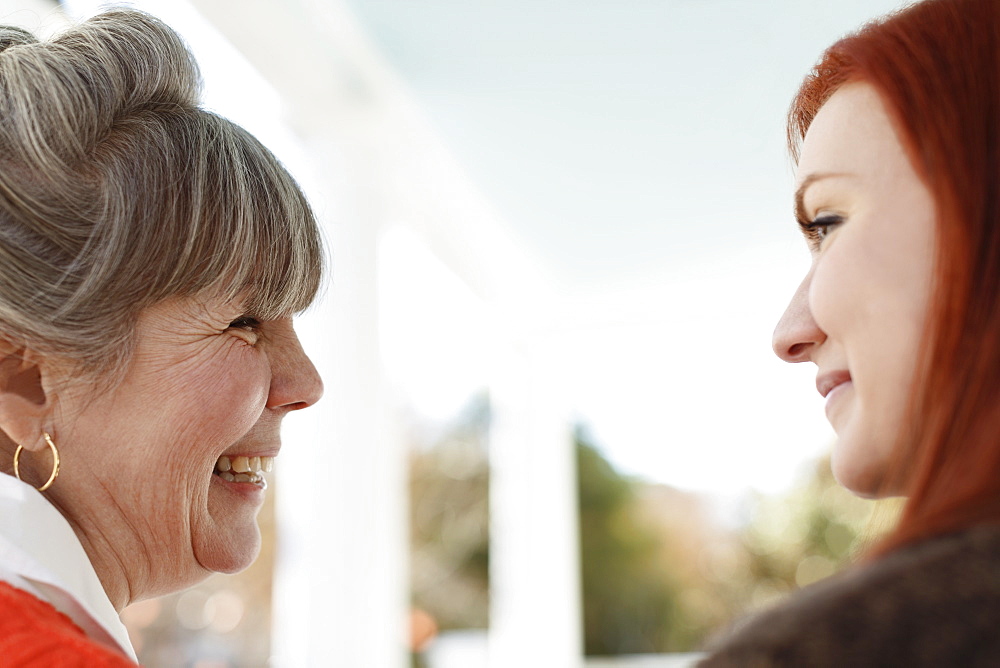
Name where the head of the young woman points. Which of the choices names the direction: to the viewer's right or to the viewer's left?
to the viewer's left

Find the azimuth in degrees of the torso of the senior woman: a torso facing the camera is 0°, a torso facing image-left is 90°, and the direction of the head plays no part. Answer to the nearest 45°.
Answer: approximately 270°

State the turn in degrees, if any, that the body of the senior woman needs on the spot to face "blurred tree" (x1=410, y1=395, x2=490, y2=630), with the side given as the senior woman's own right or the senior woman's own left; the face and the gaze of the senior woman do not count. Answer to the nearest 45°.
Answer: approximately 90° to the senior woman's own left

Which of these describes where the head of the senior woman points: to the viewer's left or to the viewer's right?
to the viewer's right

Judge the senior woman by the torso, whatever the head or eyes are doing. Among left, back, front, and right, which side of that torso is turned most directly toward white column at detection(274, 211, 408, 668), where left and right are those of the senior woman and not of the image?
left
